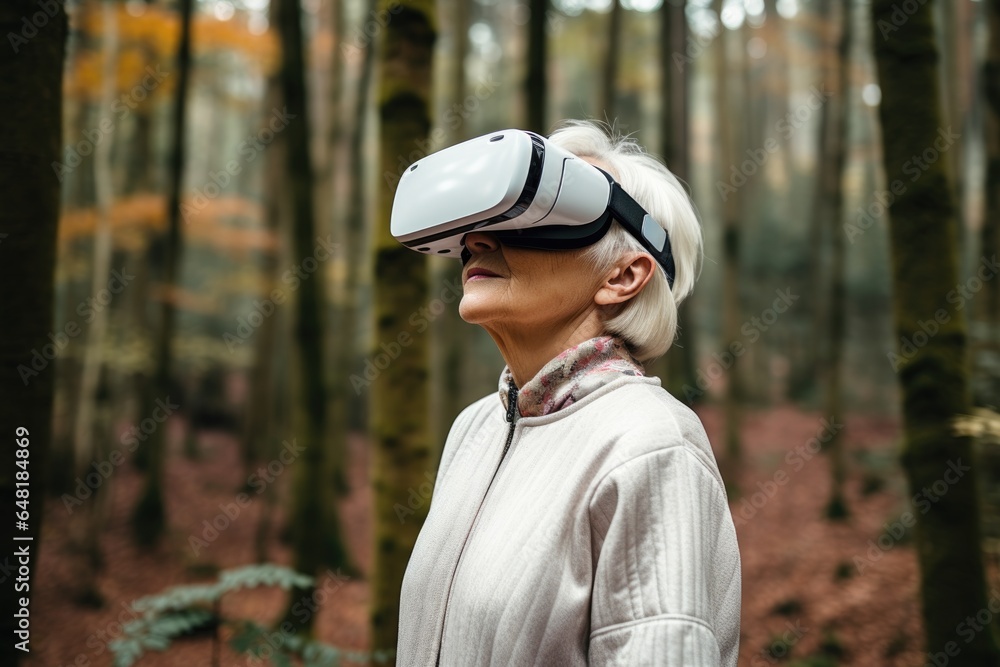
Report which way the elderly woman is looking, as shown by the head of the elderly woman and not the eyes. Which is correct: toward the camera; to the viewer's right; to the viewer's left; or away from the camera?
to the viewer's left

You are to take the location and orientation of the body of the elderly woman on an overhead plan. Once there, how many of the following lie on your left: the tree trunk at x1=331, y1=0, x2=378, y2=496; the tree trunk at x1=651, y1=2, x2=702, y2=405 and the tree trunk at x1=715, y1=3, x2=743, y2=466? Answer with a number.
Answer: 0

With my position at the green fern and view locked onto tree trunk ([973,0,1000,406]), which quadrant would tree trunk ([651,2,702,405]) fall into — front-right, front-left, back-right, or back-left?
front-left

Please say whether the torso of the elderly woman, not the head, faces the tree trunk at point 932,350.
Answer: no

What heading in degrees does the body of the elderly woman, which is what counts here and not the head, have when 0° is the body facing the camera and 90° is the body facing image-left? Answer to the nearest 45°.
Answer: approximately 45°

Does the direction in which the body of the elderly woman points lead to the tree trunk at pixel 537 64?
no

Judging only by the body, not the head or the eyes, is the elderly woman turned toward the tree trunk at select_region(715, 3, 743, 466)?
no

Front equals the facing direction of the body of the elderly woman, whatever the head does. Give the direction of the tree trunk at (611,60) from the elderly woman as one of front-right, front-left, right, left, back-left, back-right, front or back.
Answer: back-right

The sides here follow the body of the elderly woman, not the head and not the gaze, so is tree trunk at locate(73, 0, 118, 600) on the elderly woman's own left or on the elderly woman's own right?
on the elderly woman's own right

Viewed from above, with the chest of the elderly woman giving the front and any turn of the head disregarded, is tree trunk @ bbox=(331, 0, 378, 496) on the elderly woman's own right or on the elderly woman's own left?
on the elderly woman's own right

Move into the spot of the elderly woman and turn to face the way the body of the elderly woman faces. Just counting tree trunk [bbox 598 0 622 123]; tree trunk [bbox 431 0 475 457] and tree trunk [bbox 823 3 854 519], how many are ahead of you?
0

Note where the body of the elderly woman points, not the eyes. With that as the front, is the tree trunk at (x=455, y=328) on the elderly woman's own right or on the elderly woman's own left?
on the elderly woman's own right
